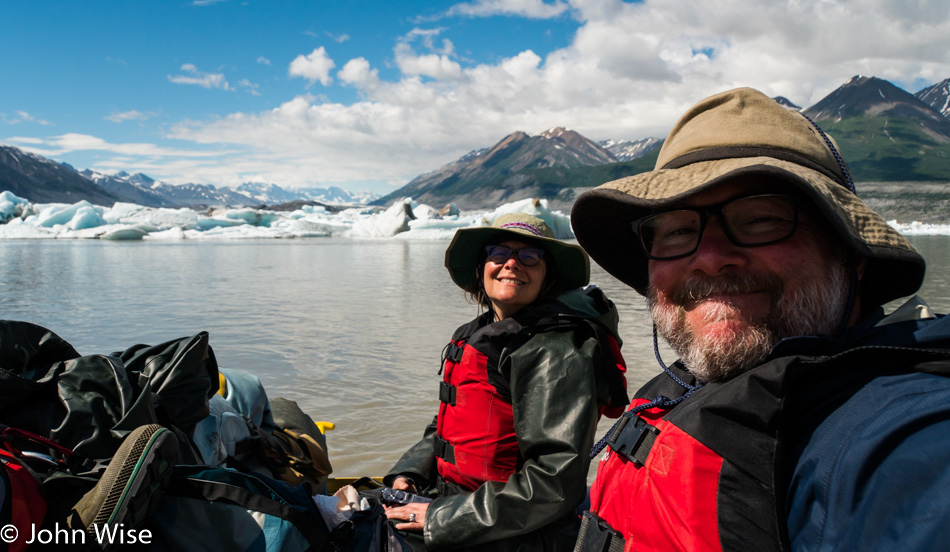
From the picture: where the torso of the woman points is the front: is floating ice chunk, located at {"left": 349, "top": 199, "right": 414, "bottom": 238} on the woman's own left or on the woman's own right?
on the woman's own right

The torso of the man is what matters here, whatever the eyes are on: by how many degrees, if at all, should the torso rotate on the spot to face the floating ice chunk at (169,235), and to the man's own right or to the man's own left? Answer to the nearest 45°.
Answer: approximately 90° to the man's own right

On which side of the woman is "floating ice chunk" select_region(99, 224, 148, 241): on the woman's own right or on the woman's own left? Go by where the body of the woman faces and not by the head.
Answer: on the woman's own right

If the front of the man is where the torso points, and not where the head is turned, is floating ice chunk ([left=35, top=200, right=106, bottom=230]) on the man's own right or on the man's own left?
on the man's own right

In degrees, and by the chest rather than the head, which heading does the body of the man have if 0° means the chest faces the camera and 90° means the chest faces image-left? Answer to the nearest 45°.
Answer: approximately 45°

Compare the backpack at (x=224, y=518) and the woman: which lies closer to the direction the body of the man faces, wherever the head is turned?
the backpack
